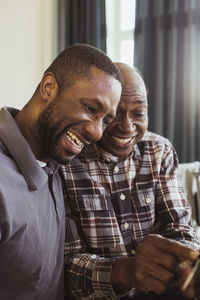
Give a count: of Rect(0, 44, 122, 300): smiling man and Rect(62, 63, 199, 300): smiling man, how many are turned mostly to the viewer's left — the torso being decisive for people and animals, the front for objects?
0

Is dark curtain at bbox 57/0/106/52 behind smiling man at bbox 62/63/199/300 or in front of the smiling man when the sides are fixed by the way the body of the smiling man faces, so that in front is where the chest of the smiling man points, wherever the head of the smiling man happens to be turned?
behind

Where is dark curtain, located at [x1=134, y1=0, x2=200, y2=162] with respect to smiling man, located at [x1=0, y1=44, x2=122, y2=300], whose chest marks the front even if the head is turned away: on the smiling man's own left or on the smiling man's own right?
on the smiling man's own left

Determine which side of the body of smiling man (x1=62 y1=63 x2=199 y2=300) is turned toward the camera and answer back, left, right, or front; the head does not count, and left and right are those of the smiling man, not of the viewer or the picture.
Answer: front

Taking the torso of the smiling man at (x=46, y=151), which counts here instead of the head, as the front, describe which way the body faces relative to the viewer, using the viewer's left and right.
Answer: facing the viewer and to the right of the viewer

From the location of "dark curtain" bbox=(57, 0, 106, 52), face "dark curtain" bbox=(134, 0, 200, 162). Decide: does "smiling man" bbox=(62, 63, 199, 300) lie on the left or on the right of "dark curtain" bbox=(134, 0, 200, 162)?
right

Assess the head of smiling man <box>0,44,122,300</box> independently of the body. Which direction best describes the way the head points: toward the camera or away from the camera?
toward the camera

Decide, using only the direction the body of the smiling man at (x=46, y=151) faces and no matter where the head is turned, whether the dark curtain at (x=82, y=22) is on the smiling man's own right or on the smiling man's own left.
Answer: on the smiling man's own left
